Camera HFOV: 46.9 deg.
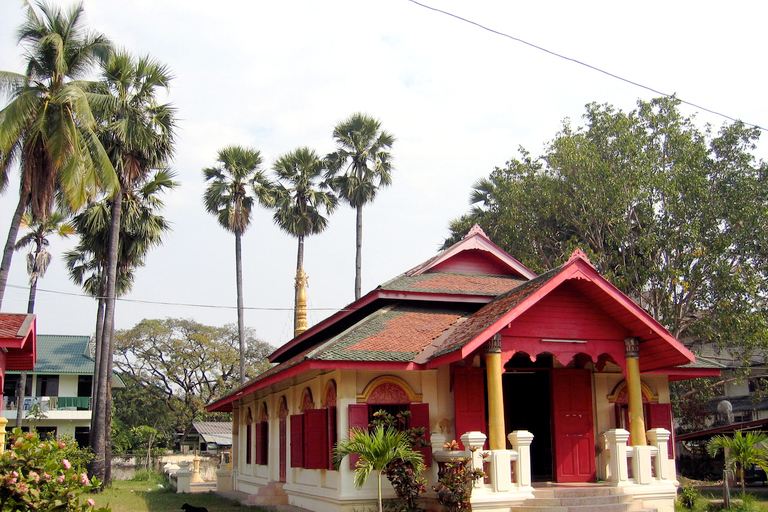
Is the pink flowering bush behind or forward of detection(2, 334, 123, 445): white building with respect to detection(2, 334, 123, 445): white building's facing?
forward

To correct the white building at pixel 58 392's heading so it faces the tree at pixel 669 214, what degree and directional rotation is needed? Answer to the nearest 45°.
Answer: approximately 45° to its left

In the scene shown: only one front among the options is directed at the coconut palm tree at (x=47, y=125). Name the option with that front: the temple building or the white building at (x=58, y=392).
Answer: the white building

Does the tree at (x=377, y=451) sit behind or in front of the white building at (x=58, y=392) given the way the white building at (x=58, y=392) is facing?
in front

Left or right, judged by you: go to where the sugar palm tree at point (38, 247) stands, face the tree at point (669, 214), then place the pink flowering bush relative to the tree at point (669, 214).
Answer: right

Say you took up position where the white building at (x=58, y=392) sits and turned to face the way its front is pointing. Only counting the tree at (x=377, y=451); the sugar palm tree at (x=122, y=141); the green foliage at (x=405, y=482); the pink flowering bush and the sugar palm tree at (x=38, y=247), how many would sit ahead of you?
5

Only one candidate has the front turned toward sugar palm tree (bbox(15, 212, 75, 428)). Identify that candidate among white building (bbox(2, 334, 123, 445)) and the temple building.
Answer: the white building

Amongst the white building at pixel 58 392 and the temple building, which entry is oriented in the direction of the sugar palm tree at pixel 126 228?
the white building

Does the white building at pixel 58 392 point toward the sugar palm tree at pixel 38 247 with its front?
yes

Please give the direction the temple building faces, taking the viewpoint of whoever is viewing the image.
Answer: facing the viewer and to the right of the viewer

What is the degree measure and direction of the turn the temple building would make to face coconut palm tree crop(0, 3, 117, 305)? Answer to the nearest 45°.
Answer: approximately 135° to its right

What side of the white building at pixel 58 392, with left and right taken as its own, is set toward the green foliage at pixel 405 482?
front

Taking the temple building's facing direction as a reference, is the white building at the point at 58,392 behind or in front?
behind

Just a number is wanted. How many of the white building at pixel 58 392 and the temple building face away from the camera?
0
